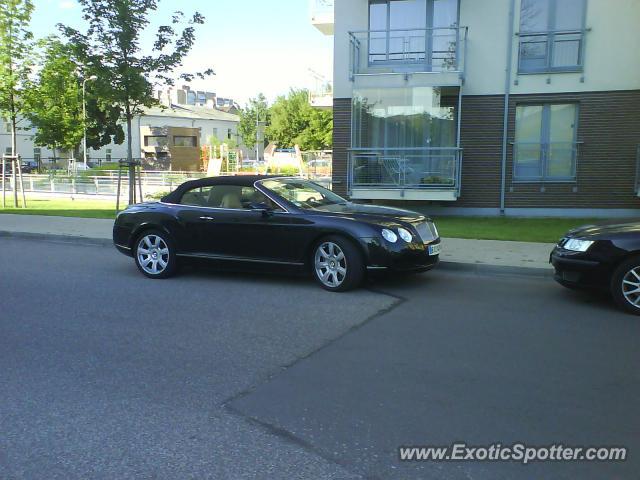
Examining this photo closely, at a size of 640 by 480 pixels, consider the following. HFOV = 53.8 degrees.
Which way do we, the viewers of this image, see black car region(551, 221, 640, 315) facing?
facing to the left of the viewer

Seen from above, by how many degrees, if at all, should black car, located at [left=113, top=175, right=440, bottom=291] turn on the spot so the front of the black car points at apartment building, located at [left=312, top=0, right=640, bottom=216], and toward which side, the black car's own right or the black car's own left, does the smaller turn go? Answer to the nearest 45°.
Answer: approximately 90° to the black car's own left

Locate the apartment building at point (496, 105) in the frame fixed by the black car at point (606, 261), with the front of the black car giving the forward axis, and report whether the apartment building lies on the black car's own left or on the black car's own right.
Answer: on the black car's own right

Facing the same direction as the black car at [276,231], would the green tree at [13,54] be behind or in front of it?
behind

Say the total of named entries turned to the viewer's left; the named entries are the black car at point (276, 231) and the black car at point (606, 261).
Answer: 1

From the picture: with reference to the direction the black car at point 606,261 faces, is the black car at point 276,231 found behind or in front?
in front

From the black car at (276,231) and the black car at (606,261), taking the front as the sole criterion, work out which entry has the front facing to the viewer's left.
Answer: the black car at (606,261)

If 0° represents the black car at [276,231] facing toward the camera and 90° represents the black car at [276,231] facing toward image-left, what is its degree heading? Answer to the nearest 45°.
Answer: approximately 315°

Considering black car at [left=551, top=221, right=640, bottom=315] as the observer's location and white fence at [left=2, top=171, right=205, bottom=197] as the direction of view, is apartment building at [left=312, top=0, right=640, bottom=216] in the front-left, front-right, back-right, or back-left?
front-right

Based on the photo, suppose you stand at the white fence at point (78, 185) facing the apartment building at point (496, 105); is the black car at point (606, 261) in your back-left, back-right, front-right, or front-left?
front-right

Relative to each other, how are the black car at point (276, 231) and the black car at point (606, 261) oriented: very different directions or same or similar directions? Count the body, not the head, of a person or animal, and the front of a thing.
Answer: very different directions

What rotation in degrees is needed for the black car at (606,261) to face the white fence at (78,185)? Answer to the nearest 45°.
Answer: approximately 45° to its right
